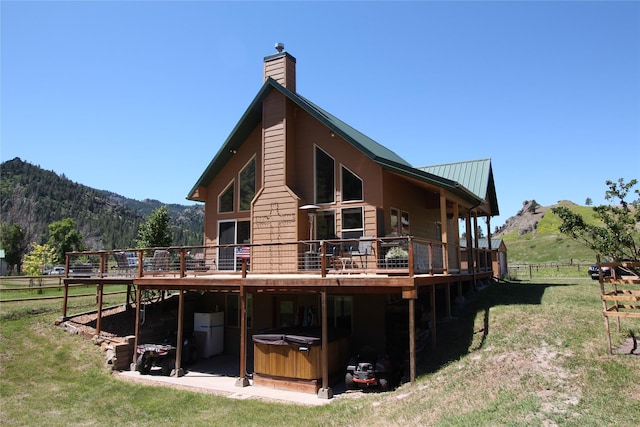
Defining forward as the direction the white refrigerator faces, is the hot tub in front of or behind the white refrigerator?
in front

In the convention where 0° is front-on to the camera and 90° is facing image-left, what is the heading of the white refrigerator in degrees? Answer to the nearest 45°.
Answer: approximately 315°

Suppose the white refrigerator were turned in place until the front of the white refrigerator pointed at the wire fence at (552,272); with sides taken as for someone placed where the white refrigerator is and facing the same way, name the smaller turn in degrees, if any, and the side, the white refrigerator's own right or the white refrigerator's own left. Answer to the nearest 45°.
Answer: approximately 90° to the white refrigerator's own left

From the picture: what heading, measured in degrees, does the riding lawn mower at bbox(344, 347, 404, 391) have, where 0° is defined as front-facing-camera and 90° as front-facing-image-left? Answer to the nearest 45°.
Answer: approximately 45°

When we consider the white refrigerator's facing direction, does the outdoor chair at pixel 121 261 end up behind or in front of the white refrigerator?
behind

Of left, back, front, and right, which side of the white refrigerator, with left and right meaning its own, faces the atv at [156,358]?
right

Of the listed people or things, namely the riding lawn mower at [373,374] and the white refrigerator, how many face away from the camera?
0

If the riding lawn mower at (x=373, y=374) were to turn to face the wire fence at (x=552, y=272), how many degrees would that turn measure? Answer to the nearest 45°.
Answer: approximately 180°
